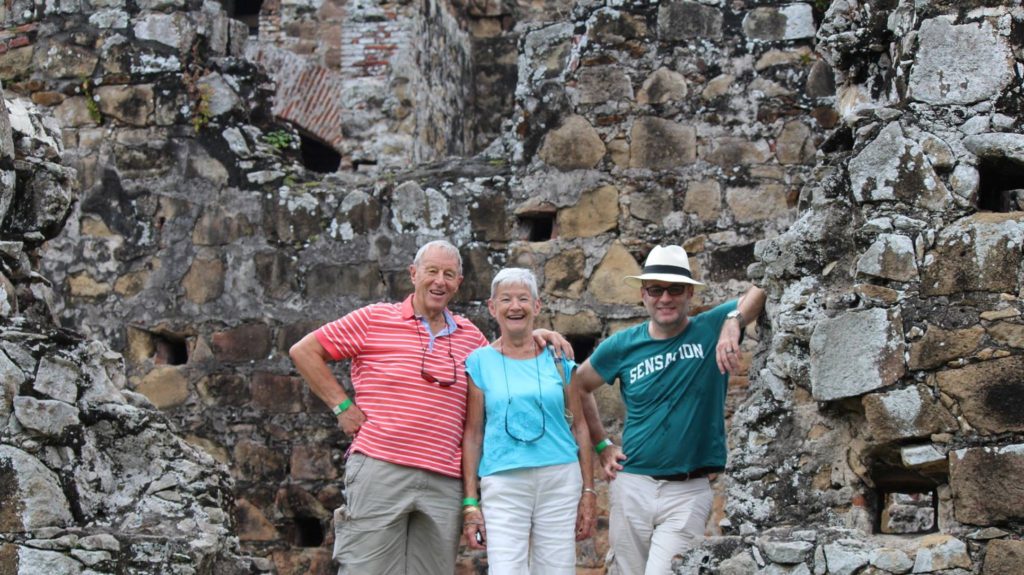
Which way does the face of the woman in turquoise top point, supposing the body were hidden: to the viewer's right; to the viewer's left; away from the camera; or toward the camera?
toward the camera

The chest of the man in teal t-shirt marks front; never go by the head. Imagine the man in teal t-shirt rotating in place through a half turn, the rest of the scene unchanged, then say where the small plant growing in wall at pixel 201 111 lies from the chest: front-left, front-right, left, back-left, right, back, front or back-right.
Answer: front-left

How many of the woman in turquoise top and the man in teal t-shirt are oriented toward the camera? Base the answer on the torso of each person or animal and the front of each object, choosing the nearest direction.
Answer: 2

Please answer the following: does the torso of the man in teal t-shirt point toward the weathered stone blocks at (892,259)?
no

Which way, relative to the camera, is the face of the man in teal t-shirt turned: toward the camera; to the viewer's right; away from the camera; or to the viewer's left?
toward the camera

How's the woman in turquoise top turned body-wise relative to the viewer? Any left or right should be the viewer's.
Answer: facing the viewer

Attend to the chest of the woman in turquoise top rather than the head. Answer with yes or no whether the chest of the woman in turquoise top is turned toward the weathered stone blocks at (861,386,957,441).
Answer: no

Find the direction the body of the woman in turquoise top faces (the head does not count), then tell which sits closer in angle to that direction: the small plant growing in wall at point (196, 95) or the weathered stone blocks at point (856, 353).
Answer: the weathered stone blocks

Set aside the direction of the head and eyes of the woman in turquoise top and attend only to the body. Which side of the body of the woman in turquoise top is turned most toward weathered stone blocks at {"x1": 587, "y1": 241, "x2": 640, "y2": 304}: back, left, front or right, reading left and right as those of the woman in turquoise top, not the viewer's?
back

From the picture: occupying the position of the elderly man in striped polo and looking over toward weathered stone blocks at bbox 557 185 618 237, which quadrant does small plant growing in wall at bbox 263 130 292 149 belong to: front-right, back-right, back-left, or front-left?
front-left

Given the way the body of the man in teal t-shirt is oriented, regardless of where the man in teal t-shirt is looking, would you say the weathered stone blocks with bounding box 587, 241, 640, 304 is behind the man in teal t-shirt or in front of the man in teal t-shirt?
behind

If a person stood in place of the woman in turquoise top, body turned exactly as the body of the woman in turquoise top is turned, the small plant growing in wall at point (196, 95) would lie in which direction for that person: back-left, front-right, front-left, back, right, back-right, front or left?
back-right

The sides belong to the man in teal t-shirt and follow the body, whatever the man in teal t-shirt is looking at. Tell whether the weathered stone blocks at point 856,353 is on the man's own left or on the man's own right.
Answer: on the man's own left

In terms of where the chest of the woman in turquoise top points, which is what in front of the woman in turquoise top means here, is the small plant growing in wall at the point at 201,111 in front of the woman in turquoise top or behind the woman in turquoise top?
behind

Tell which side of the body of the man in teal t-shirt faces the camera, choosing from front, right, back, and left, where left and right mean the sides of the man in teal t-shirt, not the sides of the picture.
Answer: front

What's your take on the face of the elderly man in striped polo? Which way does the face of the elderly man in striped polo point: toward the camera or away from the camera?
toward the camera

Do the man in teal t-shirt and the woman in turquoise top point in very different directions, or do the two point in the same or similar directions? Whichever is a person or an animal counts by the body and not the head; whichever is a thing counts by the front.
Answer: same or similar directions
